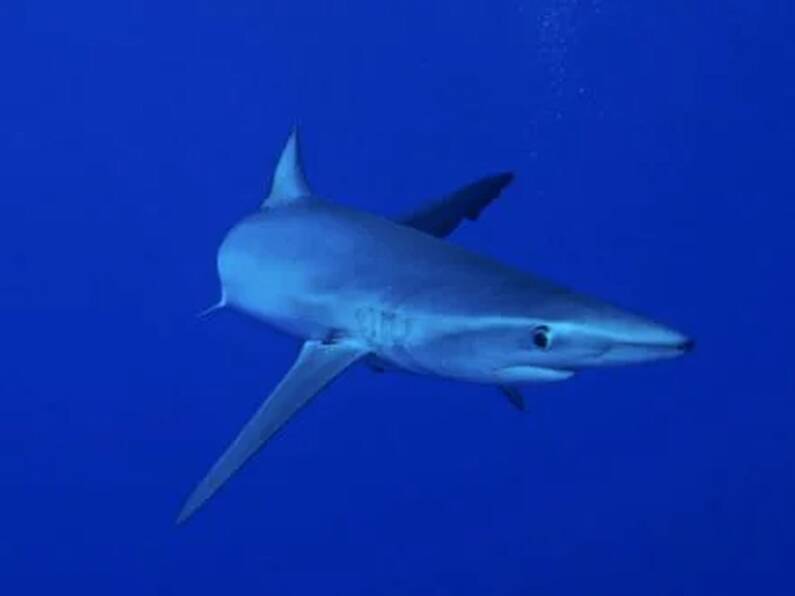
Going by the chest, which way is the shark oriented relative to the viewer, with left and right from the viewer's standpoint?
facing the viewer and to the right of the viewer
